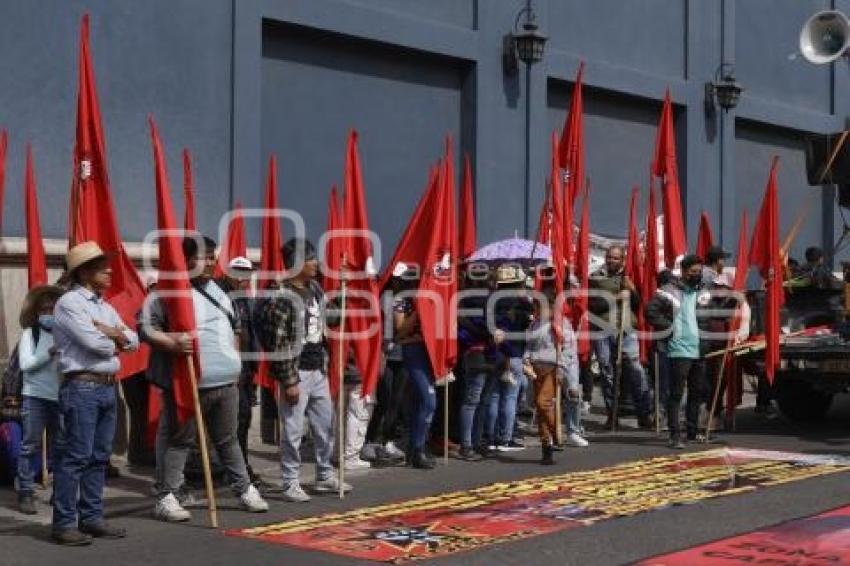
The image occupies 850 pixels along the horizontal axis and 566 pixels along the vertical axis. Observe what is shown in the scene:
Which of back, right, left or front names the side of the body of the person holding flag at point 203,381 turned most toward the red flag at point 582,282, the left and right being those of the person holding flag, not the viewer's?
left

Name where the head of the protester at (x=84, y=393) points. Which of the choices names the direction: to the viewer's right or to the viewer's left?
to the viewer's right

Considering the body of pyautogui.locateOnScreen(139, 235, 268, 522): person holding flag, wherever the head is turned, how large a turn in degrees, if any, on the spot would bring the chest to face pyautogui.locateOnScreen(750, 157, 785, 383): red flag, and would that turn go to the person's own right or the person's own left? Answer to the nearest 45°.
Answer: approximately 90° to the person's own left

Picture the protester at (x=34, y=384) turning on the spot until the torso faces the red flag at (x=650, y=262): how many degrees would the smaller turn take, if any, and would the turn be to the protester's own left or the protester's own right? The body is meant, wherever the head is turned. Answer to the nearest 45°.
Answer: approximately 90° to the protester's own left

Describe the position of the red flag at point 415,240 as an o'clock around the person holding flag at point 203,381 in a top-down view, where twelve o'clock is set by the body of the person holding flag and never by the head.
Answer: The red flag is roughly at 9 o'clock from the person holding flag.

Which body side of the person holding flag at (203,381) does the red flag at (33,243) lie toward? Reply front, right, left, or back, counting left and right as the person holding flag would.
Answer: back

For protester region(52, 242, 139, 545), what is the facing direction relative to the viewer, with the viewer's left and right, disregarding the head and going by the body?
facing to the right of the viewer

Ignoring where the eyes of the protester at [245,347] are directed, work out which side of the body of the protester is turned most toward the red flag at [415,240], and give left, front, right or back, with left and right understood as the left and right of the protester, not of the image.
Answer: left

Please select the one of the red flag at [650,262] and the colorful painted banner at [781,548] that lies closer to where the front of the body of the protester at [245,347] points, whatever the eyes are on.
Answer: the colorful painted banner

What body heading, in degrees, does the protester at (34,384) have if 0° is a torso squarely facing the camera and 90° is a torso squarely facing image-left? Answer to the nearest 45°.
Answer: approximately 315°
